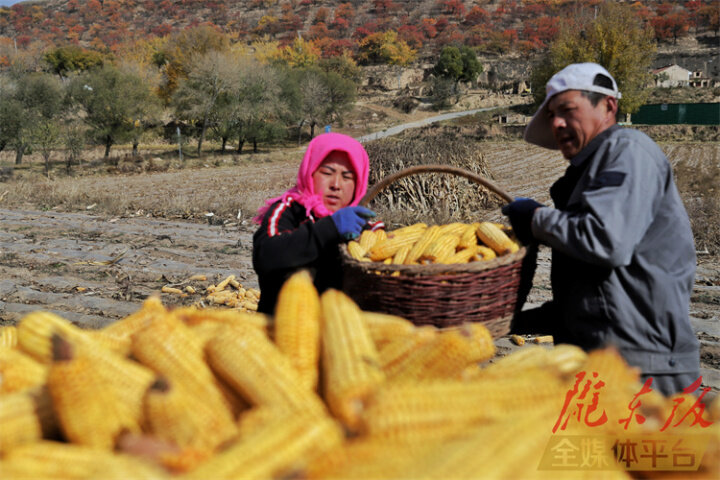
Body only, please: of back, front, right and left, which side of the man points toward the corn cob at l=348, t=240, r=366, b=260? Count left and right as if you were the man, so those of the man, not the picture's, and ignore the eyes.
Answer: front

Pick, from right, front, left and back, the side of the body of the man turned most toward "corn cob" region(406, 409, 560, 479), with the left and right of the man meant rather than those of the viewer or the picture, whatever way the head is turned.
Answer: left

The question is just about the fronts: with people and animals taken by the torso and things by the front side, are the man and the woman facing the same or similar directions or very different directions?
very different directions

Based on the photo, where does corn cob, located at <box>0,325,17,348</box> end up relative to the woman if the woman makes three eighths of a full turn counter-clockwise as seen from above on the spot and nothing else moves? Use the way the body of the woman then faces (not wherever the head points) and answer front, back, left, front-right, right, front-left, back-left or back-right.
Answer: back-left

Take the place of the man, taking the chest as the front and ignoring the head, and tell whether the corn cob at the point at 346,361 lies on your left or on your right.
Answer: on your left

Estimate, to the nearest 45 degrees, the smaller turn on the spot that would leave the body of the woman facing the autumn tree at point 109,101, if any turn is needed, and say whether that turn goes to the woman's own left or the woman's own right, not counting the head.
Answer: approximately 135° to the woman's own left

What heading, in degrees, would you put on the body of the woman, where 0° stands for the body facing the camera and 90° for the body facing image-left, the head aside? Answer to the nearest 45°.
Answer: approximately 315°

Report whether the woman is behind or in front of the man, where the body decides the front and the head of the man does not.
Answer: in front

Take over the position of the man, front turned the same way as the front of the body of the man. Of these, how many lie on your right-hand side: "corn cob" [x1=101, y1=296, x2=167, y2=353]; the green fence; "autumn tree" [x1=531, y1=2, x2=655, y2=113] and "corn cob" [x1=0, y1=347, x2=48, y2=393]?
2

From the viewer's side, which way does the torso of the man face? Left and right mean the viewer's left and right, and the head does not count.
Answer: facing to the left of the viewer

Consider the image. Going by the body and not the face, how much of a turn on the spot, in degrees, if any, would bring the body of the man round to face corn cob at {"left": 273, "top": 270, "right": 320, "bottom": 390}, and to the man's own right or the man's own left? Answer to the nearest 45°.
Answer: approximately 45° to the man's own left

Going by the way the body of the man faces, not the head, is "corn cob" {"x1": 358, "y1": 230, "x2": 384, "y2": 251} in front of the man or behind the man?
in front
